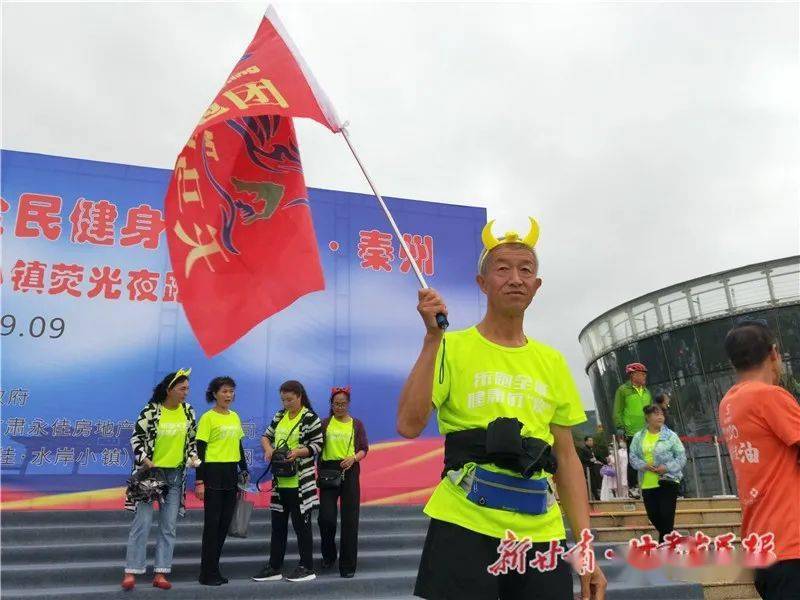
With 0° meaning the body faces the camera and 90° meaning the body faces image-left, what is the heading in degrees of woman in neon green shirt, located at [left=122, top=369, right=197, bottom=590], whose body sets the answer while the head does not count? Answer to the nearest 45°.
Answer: approximately 315°

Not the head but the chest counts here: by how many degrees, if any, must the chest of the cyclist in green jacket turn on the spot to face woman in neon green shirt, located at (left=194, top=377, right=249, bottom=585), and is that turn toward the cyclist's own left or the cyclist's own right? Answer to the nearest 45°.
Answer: approximately 90° to the cyclist's own right

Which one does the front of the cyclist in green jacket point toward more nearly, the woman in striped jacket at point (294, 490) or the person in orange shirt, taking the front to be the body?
the person in orange shirt

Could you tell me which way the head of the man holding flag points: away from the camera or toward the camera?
toward the camera

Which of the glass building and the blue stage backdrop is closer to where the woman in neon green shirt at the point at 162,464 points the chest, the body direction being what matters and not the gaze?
the glass building

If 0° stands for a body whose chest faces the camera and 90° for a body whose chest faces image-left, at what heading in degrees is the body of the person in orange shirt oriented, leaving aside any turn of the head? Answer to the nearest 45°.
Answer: approximately 225°

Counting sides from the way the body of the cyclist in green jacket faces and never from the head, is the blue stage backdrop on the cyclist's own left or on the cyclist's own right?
on the cyclist's own right

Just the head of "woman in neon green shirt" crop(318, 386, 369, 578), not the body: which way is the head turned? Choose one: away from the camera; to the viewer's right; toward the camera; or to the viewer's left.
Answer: toward the camera

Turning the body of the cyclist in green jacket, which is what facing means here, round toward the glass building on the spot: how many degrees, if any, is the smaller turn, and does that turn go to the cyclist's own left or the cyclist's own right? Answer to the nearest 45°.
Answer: approximately 135° to the cyclist's own left

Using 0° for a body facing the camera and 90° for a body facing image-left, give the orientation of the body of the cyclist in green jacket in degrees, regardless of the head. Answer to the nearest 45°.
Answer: approximately 315°

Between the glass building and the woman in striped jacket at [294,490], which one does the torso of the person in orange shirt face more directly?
the glass building

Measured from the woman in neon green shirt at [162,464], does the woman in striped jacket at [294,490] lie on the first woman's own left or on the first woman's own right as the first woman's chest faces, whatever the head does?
on the first woman's own left

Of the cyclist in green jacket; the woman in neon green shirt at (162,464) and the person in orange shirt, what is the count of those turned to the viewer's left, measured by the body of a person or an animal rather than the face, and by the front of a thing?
0

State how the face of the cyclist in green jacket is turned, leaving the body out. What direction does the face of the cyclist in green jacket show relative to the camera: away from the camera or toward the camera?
toward the camera

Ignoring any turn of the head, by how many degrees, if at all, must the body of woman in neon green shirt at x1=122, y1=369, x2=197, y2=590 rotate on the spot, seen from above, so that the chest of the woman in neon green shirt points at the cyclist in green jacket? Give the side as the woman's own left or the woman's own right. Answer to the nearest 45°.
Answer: approximately 45° to the woman's own left
